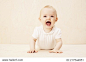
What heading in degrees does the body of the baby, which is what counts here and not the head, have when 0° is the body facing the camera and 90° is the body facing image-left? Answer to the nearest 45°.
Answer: approximately 0°
